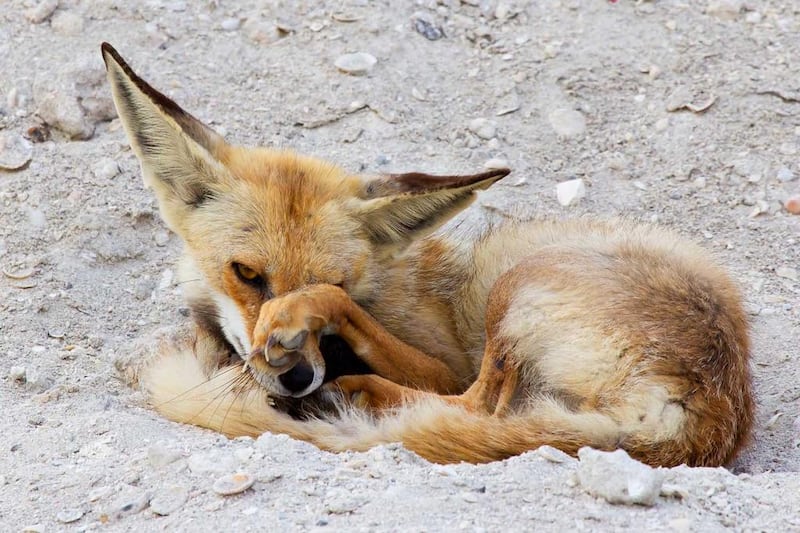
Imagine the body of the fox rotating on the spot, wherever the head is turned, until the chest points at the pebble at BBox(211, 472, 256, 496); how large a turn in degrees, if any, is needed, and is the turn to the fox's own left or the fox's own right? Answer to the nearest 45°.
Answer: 0° — it already faces it

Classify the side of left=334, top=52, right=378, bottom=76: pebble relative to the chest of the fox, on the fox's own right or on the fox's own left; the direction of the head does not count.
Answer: on the fox's own right

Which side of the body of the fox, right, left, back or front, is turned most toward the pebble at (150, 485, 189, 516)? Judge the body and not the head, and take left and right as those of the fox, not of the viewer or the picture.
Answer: front

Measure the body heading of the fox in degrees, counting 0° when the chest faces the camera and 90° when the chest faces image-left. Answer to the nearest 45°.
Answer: approximately 45°

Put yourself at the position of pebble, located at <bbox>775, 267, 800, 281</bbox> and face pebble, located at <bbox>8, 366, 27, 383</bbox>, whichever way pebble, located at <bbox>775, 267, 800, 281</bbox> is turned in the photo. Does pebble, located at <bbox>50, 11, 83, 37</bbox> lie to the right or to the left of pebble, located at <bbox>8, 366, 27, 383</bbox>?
right

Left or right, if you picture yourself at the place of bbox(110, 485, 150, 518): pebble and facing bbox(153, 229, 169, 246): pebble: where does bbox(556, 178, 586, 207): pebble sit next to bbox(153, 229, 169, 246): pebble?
right

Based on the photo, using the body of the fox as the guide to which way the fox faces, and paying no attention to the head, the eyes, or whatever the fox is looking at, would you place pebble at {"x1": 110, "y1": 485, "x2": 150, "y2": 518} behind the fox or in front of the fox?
in front

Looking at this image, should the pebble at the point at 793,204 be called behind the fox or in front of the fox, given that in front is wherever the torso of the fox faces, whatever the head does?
behind

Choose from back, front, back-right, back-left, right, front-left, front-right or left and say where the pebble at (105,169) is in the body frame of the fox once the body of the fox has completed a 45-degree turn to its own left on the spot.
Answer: back-right

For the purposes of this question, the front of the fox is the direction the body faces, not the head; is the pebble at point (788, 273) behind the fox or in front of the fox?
behind

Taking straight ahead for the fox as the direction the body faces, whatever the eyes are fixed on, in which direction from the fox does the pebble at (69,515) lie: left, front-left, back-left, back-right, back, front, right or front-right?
front

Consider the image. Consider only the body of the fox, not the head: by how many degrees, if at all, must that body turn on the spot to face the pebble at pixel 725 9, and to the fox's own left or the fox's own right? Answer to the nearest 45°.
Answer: approximately 180°
